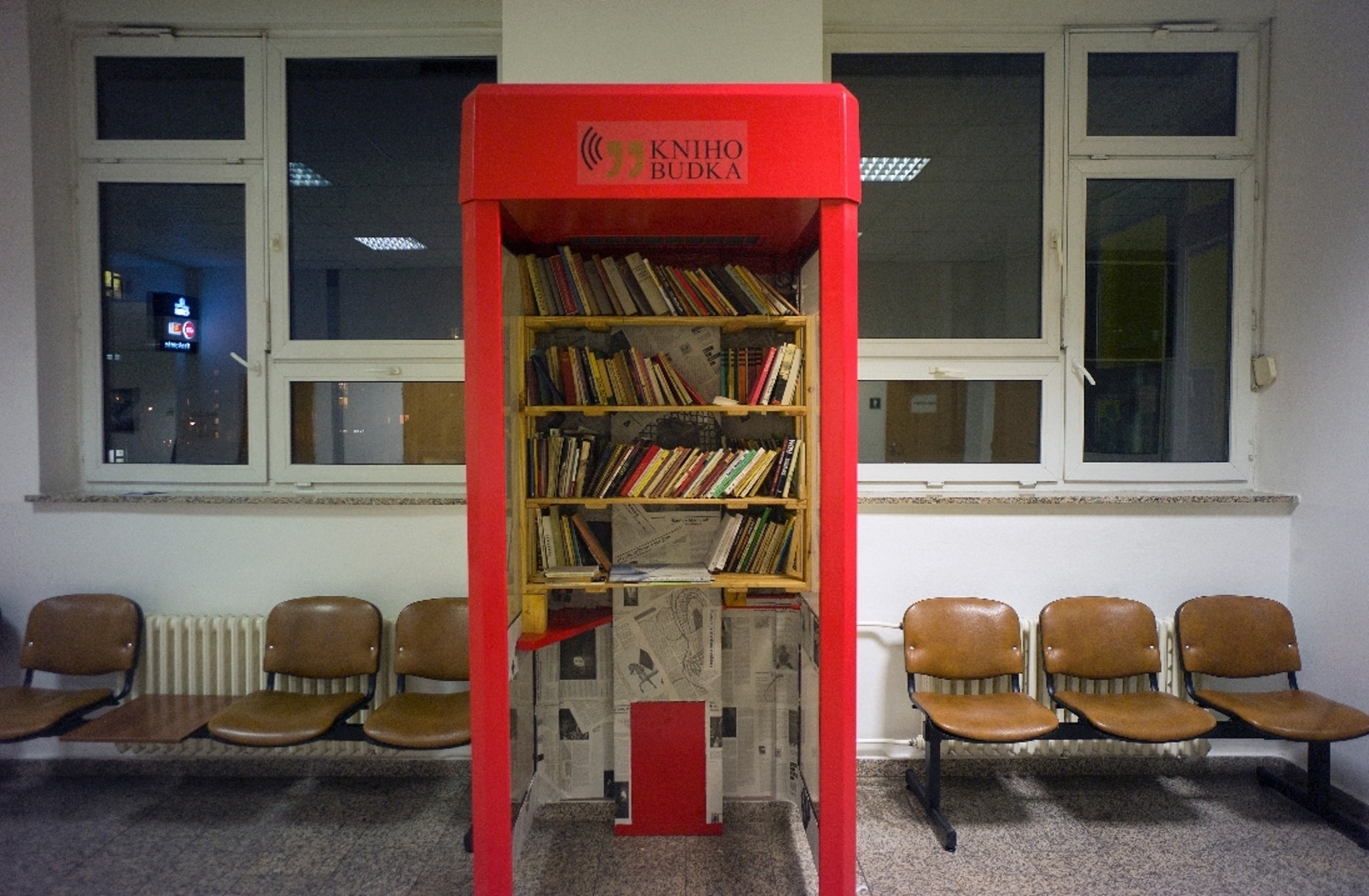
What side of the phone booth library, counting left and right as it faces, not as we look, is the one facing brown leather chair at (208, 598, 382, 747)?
right

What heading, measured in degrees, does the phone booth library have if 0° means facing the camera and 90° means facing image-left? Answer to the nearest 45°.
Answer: approximately 0°

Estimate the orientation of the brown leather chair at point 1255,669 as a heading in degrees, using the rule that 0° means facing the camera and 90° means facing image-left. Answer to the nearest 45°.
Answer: approximately 315°

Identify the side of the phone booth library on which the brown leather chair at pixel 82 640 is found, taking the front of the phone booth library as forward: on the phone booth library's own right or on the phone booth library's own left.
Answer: on the phone booth library's own right

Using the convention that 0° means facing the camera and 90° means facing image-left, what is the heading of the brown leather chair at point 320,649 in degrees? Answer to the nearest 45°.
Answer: approximately 45°

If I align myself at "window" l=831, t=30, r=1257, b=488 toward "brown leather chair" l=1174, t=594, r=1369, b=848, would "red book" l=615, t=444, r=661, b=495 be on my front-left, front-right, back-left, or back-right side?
back-right

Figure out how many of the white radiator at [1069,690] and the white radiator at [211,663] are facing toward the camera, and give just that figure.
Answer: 2

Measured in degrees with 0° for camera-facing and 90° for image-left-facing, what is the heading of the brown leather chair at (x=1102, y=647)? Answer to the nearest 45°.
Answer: approximately 315°

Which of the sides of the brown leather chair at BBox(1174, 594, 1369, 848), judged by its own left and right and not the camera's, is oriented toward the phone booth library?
right

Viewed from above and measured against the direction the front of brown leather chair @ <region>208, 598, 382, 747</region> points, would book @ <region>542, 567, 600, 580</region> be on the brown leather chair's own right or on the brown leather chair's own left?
on the brown leather chair's own left

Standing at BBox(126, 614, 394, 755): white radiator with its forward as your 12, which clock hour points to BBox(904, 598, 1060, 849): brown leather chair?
The brown leather chair is roughly at 10 o'clock from the white radiator.
